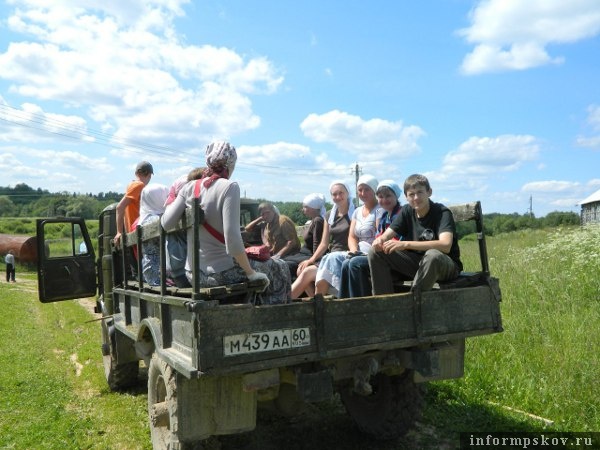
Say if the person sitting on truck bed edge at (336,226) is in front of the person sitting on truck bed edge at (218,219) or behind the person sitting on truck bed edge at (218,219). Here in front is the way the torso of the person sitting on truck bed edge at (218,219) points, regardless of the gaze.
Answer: in front

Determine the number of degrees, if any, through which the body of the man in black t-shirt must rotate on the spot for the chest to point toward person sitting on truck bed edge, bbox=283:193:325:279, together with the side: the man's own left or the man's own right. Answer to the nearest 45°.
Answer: approximately 90° to the man's own right

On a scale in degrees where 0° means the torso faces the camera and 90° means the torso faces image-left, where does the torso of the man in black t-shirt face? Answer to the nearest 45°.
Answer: approximately 45°

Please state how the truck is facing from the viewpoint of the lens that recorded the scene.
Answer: facing away from the viewer and to the left of the viewer

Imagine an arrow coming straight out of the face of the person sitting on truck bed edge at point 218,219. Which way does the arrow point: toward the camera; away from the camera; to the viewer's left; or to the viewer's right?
away from the camera

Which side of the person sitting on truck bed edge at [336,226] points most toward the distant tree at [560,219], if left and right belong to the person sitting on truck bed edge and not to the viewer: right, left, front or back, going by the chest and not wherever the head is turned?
back

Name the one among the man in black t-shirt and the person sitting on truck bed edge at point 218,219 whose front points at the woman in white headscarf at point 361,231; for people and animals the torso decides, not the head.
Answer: the person sitting on truck bed edge

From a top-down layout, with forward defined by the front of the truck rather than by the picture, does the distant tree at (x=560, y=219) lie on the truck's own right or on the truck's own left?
on the truck's own right

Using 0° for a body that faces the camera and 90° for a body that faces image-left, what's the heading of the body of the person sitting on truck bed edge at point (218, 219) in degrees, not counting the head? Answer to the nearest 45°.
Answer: approximately 225°
